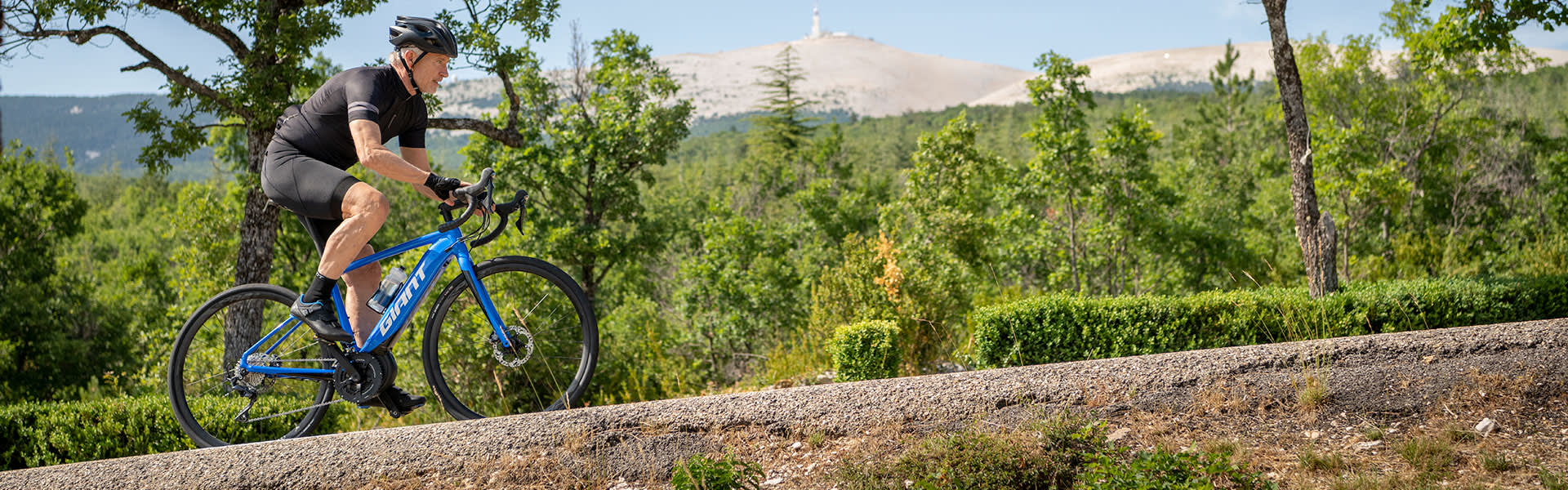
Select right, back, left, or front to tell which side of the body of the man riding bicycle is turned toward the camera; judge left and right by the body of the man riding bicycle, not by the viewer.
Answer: right

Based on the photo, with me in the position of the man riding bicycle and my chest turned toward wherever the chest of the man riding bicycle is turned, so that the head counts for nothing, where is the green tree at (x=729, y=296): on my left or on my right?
on my left

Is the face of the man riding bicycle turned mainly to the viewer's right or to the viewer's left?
to the viewer's right

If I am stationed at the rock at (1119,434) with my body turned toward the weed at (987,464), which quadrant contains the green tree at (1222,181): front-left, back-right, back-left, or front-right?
back-right

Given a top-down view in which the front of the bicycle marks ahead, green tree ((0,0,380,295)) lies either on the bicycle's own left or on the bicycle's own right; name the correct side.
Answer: on the bicycle's own left

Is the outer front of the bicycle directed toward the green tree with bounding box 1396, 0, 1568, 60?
yes

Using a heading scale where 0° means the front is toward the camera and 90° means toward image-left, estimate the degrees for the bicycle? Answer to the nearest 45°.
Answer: approximately 270°
